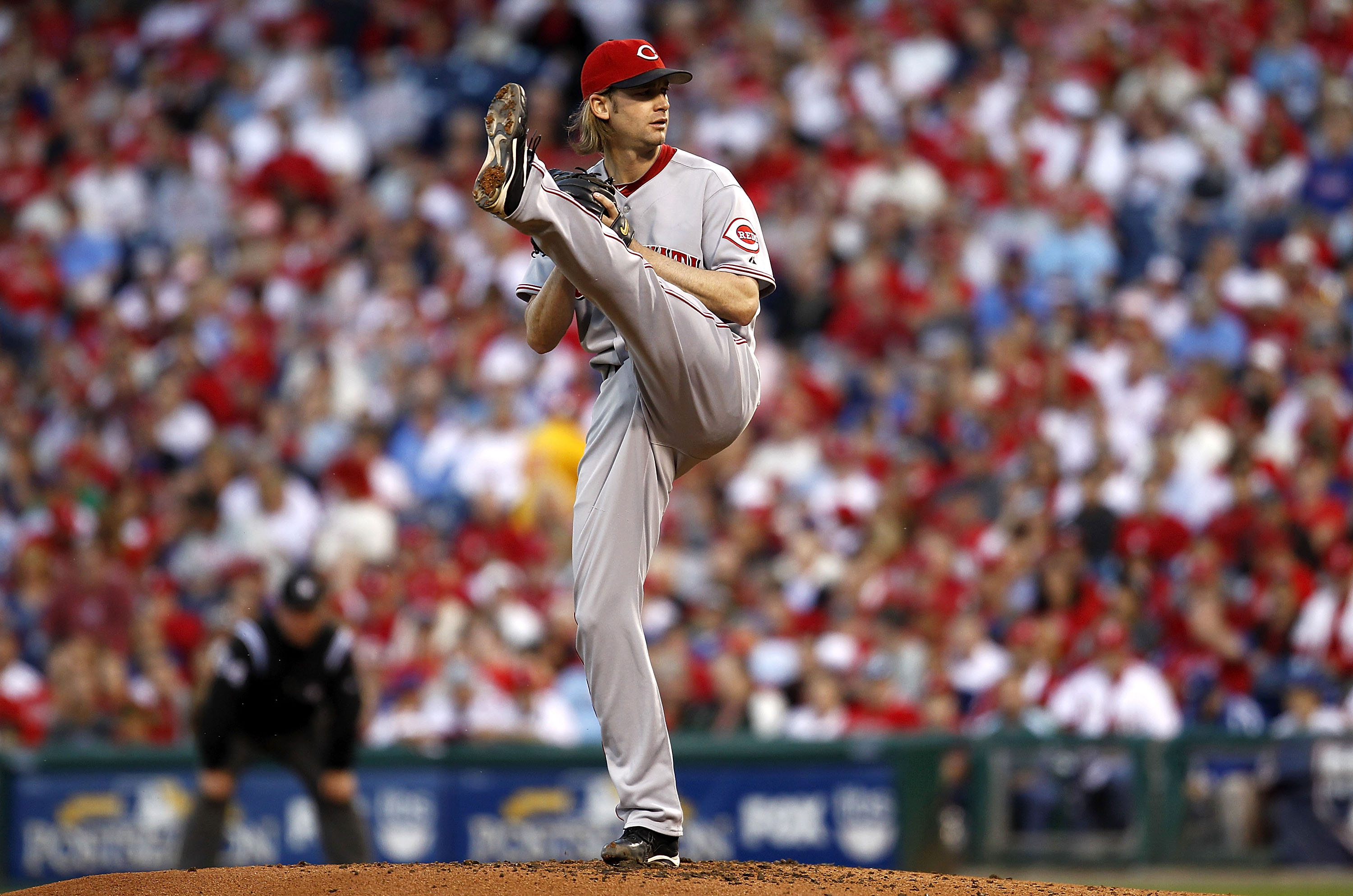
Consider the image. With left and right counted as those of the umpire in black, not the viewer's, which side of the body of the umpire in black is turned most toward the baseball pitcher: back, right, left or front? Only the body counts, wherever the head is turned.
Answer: front

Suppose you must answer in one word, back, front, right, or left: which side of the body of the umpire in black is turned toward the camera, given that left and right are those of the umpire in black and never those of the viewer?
front

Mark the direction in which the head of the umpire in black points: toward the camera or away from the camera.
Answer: toward the camera
